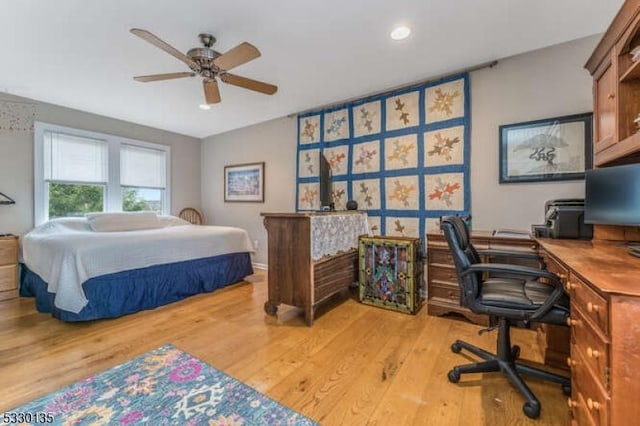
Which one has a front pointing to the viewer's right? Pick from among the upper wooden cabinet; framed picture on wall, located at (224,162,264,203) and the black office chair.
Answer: the black office chair

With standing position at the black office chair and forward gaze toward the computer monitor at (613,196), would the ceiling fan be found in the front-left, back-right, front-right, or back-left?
back-left

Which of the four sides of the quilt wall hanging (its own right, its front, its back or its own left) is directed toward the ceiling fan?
front

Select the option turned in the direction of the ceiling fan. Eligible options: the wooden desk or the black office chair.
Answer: the wooden desk

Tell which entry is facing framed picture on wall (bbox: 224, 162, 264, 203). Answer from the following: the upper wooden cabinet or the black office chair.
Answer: the upper wooden cabinet

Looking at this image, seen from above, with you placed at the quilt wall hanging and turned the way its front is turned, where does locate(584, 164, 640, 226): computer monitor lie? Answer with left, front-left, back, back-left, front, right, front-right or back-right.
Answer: left

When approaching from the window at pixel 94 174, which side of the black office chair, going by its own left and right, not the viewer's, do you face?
back

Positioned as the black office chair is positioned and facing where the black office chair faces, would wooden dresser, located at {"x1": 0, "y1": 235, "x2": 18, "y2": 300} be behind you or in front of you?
behind

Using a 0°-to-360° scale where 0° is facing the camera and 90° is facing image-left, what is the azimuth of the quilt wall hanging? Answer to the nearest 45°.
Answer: approximately 45°

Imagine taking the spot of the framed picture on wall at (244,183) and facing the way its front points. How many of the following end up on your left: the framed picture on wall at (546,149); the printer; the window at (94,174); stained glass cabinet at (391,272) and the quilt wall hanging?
4

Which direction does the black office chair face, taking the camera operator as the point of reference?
facing to the right of the viewer

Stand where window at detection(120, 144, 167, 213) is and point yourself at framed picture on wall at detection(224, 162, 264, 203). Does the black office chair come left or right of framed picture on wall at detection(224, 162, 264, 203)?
right

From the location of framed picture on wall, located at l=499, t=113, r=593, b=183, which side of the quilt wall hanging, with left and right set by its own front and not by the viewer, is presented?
left

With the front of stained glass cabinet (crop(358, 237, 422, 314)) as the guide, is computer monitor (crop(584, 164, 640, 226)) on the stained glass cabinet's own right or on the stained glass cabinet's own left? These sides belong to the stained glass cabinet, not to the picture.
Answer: on the stained glass cabinet's own left

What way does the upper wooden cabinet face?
to the viewer's left

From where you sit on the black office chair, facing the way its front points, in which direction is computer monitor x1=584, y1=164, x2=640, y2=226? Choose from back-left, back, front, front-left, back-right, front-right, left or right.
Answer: front-left

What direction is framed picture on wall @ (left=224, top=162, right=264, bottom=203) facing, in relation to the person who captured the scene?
facing the viewer and to the left of the viewer

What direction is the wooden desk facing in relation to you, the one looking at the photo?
facing to the left of the viewer
